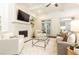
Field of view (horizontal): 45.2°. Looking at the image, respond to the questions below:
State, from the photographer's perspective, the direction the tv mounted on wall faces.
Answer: facing the viewer and to the right of the viewer

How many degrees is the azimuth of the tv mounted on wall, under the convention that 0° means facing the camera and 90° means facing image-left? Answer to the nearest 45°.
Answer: approximately 315°
